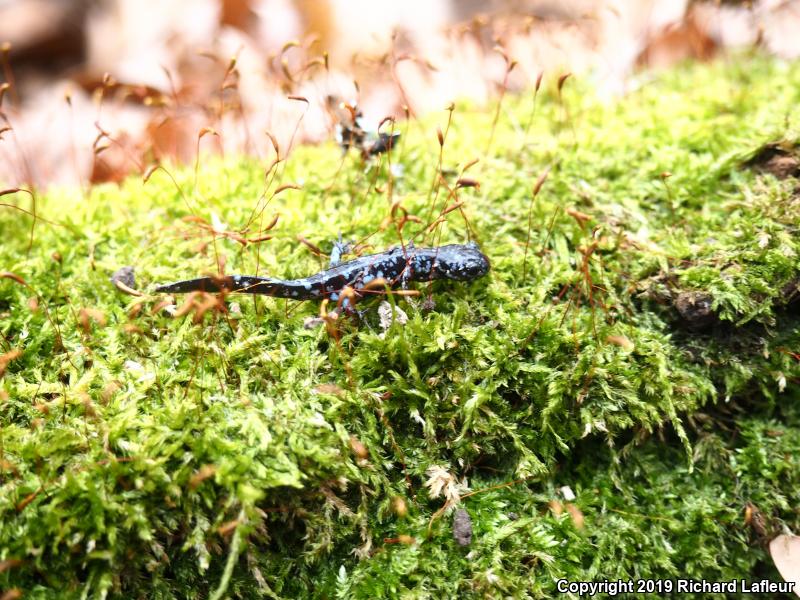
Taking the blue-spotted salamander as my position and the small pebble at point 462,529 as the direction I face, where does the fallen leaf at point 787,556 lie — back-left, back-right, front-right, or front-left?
front-left

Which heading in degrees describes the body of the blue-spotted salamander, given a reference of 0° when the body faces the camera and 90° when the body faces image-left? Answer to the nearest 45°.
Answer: approximately 270°

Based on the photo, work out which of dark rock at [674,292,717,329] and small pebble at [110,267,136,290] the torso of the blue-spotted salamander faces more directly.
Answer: the dark rock

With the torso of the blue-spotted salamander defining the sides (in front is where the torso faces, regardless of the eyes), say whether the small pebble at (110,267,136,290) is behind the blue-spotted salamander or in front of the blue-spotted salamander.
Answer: behind

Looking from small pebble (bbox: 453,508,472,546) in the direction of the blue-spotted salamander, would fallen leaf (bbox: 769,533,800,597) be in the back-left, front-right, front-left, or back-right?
back-right

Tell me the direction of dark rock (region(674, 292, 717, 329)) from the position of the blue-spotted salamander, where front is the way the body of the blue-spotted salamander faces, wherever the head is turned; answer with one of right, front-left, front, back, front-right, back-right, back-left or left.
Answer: front

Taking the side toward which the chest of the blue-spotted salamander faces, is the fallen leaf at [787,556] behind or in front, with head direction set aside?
in front
